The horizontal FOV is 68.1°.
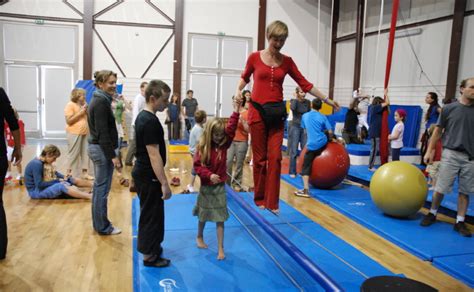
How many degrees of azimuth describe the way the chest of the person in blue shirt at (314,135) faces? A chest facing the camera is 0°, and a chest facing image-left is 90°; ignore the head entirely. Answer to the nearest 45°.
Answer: approximately 135°

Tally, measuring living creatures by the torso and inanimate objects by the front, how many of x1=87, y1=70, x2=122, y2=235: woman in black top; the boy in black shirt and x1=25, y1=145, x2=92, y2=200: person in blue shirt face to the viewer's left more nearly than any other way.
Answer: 0

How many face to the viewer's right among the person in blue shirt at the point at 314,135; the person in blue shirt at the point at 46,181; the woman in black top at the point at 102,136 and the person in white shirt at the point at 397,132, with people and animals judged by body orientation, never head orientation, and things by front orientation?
2

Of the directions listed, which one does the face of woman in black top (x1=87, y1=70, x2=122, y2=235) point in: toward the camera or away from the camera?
toward the camera

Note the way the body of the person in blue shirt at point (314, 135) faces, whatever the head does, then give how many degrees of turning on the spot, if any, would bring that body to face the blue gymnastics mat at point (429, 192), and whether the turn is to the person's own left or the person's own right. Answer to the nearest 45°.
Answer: approximately 135° to the person's own right

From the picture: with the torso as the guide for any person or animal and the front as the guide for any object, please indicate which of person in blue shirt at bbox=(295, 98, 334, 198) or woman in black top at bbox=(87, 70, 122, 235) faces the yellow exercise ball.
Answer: the woman in black top

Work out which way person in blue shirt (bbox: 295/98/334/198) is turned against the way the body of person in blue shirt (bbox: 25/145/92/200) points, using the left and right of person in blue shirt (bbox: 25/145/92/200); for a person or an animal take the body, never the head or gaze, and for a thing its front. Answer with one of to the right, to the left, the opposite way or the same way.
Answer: to the left

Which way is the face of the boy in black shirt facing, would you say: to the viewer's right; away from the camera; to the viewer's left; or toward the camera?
to the viewer's right

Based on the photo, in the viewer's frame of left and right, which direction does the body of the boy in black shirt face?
facing to the right of the viewer

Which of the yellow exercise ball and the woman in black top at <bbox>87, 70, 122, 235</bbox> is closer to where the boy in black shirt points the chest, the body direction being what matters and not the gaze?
the yellow exercise ball

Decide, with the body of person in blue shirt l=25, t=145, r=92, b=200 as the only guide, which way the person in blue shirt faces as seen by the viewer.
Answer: to the viewer's right

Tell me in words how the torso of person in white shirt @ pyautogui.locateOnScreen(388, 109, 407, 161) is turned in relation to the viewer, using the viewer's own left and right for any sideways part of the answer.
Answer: facing to the left of the viewer
